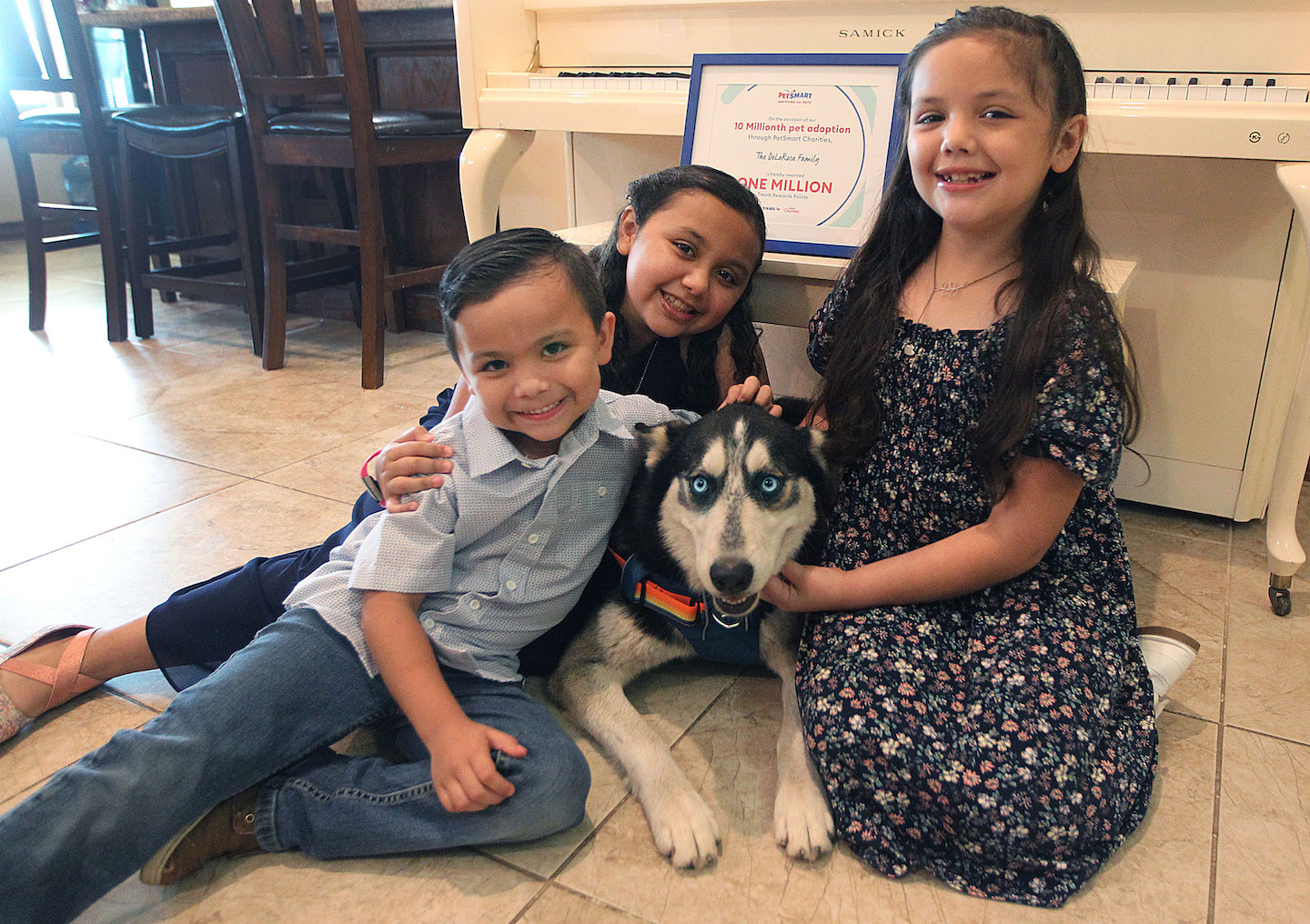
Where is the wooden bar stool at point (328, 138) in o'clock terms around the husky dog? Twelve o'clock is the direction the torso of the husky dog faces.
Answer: The wooden bar stool is roughly at 5 o'clock from the husky dog.

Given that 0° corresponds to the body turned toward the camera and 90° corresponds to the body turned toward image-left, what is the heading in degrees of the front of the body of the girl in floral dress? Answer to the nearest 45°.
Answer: approximately 45°

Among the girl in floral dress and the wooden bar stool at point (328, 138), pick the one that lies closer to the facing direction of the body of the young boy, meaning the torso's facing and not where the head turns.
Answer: the girl in floral dress

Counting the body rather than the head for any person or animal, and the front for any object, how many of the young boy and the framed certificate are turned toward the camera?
2

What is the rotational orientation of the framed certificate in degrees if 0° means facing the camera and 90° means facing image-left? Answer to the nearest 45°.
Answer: approximately 0°

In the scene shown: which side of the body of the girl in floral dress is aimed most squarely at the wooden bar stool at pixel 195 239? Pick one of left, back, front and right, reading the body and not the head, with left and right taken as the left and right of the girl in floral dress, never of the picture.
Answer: right

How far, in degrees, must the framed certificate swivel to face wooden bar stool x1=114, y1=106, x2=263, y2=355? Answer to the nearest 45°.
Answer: approximately 135° to its right
